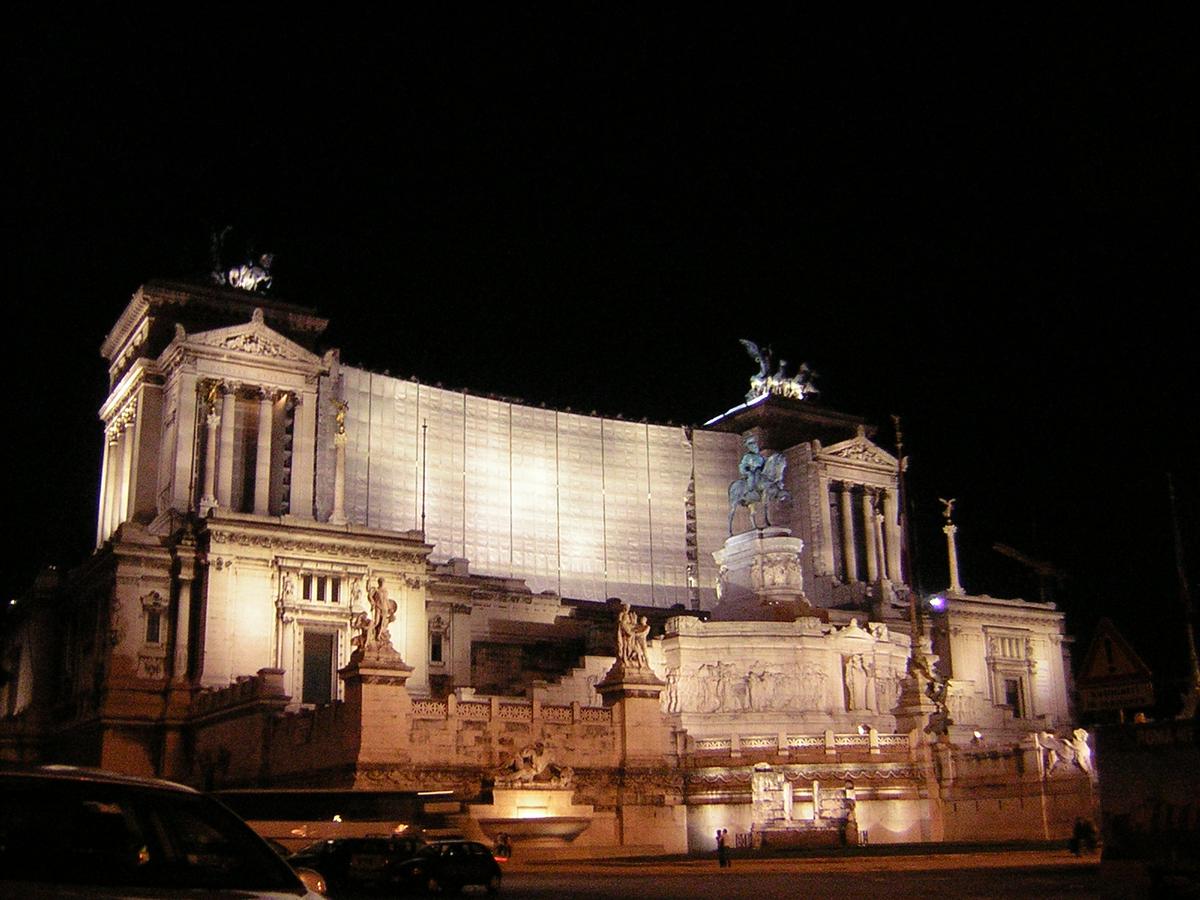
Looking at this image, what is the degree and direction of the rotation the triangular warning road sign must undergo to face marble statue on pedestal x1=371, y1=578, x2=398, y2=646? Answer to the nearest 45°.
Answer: approximately 135° to its right

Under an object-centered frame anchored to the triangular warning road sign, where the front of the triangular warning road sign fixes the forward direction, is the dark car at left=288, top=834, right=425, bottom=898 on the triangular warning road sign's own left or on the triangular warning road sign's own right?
on the triangular warning road sign's own right

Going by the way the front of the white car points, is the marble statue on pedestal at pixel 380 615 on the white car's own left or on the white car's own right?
on the white car's own left

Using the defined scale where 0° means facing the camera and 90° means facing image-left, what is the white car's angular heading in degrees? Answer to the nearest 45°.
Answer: approximately 270°

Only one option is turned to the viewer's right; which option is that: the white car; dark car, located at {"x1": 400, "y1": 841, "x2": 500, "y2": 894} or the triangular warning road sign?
the white car

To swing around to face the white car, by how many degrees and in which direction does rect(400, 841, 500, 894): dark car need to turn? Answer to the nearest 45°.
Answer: approximately 45° to its left

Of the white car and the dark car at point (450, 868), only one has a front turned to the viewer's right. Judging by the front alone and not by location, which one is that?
the white car

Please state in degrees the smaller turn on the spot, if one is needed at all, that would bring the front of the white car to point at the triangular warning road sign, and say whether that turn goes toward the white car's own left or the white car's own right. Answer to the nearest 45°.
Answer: approximately 45° to the white car's own left

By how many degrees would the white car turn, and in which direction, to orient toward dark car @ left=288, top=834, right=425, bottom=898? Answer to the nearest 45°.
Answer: approximately 90° to its left

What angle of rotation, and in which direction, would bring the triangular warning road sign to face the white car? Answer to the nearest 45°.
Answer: approximately 45° to its right

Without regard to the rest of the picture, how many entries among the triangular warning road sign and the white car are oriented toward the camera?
1
